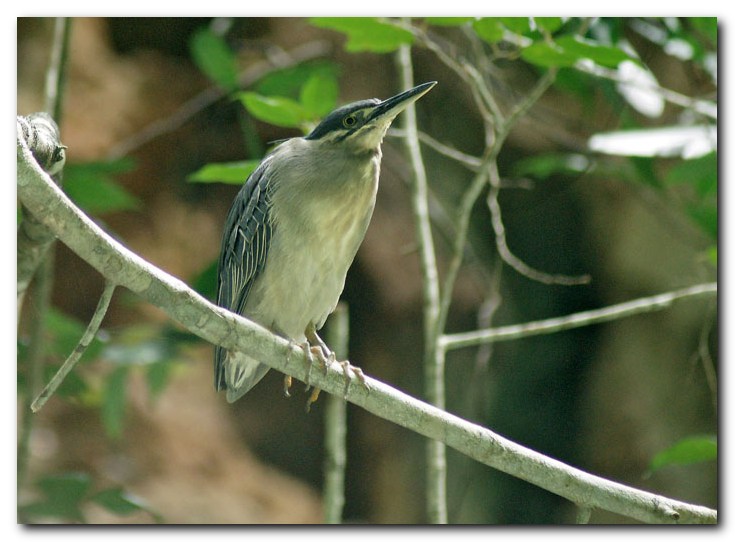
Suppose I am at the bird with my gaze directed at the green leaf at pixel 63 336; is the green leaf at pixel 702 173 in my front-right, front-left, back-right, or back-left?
back-right

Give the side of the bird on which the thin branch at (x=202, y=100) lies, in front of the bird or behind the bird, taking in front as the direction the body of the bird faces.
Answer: behind

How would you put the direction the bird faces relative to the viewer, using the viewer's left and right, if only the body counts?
facing the viewer and to the right of the viewer

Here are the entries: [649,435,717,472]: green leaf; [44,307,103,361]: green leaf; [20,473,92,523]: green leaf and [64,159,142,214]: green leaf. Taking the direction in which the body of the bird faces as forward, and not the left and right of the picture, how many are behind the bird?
3
